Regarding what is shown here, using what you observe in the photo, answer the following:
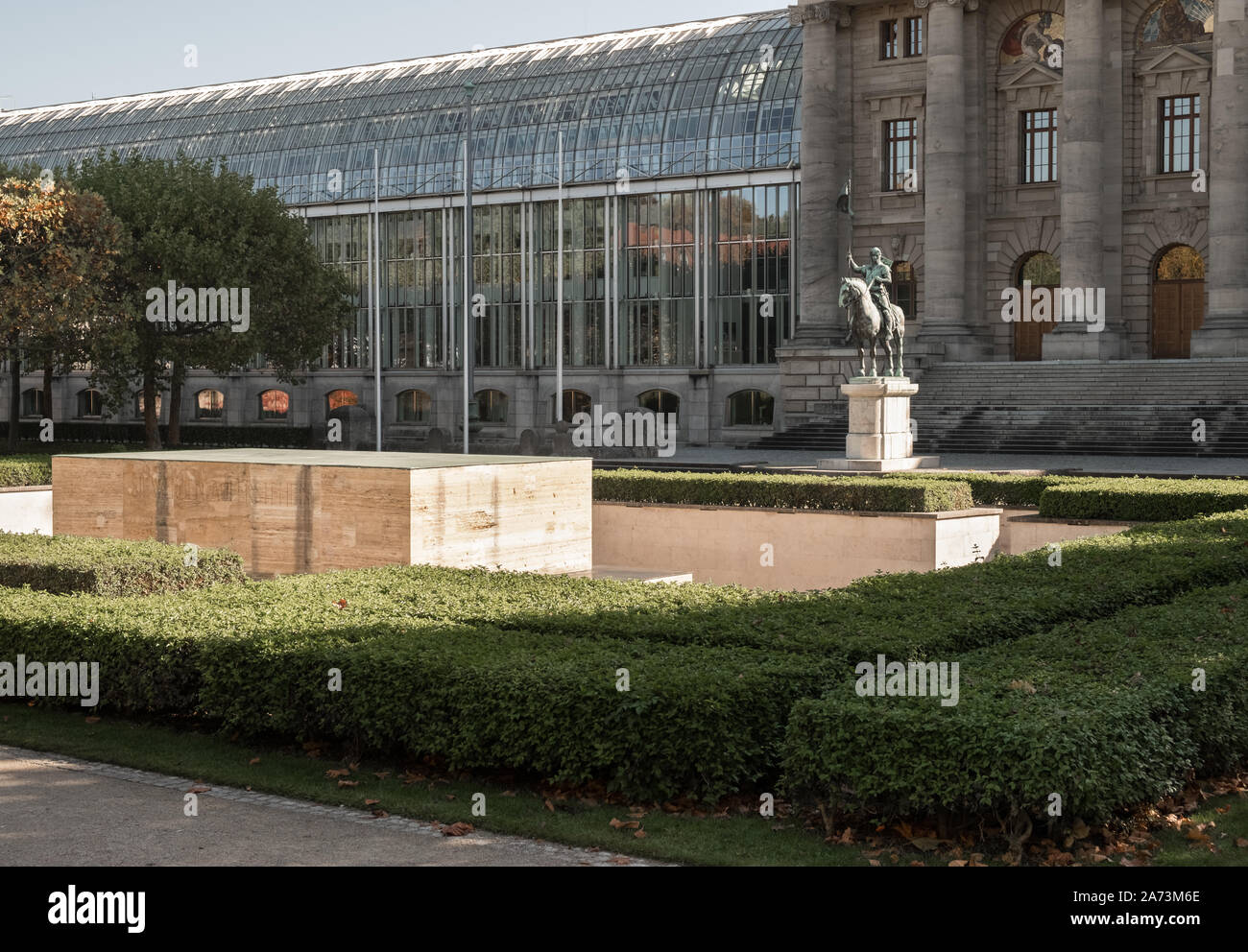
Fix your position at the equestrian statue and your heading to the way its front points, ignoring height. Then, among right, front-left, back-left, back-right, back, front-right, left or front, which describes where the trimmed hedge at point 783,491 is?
front-left

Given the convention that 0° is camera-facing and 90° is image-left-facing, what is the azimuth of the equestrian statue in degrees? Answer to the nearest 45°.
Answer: approximately 45°

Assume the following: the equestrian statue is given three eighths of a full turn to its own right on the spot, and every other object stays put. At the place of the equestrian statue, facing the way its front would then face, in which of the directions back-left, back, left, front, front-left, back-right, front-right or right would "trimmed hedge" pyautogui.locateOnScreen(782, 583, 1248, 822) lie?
back

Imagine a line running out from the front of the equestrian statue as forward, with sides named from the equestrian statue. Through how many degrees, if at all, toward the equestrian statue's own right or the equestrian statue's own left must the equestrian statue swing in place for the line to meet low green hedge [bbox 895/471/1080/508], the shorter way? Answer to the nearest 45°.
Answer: approximately 45° to the equestrian statue's own left

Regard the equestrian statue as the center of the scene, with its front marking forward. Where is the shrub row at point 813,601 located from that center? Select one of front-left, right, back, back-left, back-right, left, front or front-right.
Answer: front-left

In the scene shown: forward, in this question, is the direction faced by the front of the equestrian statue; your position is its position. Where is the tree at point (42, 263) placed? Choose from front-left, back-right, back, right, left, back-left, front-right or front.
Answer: front-right

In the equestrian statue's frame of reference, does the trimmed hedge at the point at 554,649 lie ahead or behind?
ahead
